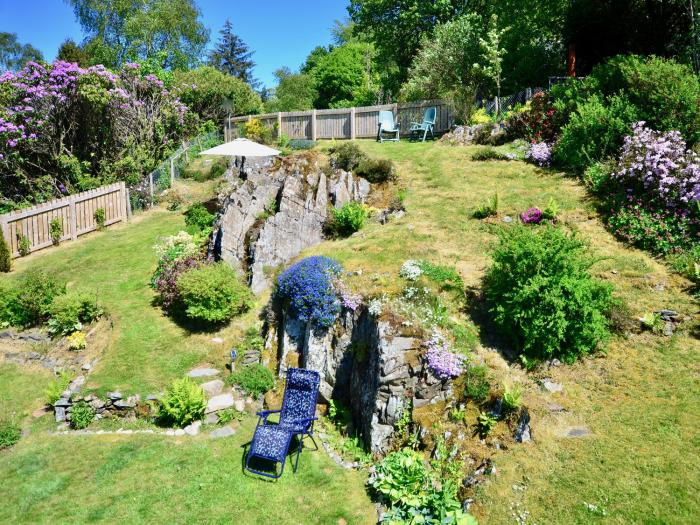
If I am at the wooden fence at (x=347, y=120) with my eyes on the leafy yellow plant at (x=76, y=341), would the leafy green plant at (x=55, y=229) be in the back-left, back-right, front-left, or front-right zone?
front-right

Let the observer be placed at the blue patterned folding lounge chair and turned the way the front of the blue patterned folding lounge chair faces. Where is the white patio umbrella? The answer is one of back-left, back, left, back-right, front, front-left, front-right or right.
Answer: back-right

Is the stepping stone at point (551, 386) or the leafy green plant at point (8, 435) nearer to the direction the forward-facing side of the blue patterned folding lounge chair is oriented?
the leafy green plant

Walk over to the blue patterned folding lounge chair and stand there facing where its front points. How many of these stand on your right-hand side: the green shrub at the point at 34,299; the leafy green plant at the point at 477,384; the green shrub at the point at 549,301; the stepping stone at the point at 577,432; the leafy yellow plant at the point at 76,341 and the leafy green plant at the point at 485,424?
2

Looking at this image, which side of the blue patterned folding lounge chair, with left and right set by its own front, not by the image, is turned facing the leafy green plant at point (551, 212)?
back

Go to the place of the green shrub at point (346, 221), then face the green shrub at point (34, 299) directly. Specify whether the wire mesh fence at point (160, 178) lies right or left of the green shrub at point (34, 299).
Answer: right

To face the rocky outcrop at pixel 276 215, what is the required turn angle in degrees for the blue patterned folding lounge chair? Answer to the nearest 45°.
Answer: approximately 135° to its right

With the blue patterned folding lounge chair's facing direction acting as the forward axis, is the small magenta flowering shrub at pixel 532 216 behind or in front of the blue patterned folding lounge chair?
behind

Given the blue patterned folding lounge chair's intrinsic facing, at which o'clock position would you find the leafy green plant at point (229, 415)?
The leafy green plant is roughly at 3 o'clock from the blue patterned folding lounge chair.

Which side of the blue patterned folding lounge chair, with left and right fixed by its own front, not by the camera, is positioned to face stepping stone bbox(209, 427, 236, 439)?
right

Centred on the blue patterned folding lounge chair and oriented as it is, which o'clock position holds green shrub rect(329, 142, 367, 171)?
The green shrub is roughly at 5 o'clock from the blue patterned folding lounge chair.

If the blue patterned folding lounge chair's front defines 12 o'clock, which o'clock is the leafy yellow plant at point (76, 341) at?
The leafy yellow plant is roughly at 3 o'clock from the blue patterned folding lounge chair.

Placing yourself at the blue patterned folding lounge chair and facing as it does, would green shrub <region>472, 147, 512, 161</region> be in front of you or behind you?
behind

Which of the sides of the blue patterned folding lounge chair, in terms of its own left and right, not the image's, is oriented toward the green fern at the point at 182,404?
right

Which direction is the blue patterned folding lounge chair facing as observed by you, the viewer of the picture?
facing the viewer and to the left of the viewer

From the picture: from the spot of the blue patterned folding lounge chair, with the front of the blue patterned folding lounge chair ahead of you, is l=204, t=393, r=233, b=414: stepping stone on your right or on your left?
on your right

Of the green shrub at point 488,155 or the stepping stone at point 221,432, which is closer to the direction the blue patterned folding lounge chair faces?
the stepping stone
